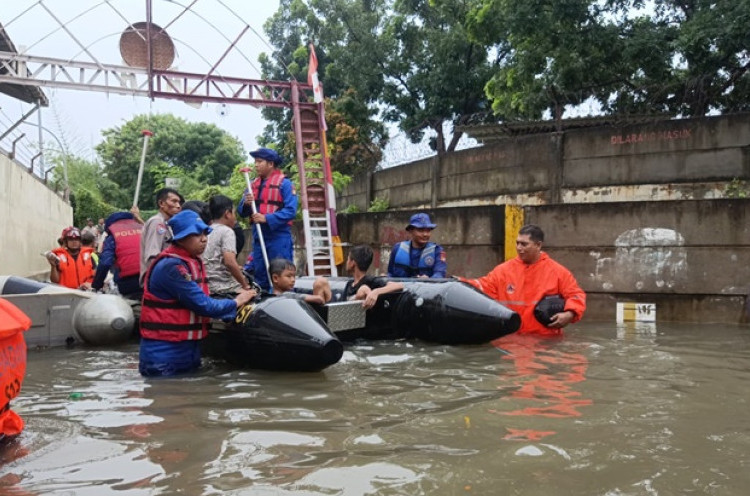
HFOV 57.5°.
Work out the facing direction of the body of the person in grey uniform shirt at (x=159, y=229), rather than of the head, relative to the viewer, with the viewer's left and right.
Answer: facing to the right of the viewer

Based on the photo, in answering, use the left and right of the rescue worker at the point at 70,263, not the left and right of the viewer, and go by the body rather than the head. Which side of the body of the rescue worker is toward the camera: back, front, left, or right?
front

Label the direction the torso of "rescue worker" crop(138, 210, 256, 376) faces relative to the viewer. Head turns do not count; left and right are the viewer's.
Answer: facing to the right of the viewer

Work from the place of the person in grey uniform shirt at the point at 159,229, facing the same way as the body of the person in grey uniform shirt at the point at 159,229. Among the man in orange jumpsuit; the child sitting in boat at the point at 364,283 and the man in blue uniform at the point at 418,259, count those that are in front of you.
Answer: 3

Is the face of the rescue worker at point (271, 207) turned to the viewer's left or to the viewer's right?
to the viewer's left

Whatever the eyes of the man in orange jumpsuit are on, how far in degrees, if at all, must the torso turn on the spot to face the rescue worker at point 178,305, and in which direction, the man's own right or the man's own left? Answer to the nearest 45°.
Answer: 0° — they already face them

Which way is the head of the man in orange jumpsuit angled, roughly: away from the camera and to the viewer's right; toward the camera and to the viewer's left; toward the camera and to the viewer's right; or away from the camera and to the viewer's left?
toward the camera and to the viewer's left

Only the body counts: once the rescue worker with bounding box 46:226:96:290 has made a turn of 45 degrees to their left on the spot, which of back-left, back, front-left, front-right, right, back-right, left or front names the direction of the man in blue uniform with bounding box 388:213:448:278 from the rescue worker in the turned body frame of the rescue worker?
front

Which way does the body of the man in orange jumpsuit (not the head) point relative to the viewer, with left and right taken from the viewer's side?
facing the viewer and to the left of the viewer

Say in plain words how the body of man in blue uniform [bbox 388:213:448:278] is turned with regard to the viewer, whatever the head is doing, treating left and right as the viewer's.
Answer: facing the viewer

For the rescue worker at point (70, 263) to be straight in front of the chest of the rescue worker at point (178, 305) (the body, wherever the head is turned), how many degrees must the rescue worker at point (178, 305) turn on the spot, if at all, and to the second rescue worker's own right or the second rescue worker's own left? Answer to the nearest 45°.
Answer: approximately 90° to the second rescue worker's own left

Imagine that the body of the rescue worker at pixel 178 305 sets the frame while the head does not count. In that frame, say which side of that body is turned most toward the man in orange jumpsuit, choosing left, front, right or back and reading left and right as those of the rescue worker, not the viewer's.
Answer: front

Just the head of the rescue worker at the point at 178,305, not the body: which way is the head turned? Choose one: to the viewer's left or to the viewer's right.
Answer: to the viewer's right

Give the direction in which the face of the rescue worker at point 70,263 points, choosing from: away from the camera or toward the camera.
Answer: toward the camera

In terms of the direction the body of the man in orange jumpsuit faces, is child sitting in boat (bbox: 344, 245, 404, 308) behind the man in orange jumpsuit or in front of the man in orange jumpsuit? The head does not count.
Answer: in front

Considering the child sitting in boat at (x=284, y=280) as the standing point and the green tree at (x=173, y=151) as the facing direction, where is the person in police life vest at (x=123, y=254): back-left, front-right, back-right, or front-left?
front-left
